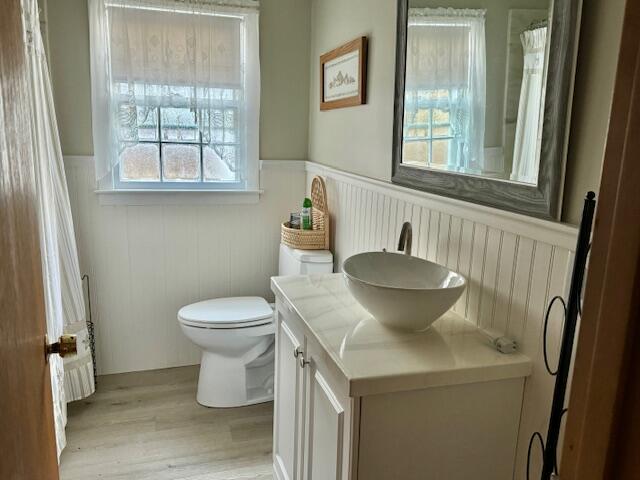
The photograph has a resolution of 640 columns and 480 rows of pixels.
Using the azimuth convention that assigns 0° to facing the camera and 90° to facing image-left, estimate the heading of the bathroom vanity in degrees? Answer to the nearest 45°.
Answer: approximately 45°

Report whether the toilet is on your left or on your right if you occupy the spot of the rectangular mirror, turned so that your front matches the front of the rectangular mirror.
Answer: on your right

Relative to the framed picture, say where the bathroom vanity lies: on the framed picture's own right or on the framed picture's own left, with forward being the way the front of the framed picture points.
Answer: on the framed picture's own left

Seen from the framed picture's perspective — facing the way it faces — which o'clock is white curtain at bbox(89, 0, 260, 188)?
The white curtain is roughly at 2 o'clock from the framed picture.

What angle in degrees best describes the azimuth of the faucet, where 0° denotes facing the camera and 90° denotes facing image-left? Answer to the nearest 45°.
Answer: approximately 45°

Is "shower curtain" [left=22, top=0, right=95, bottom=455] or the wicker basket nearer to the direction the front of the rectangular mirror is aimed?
the shower curtain
